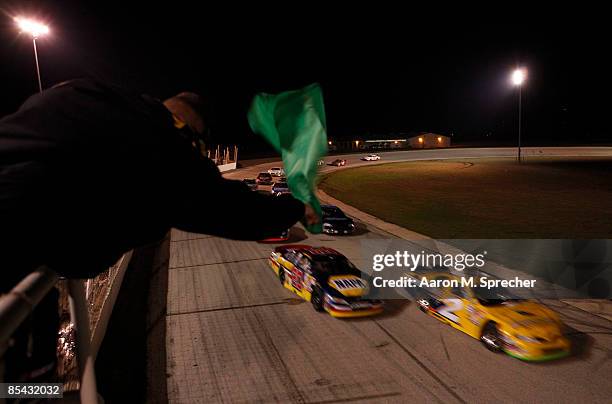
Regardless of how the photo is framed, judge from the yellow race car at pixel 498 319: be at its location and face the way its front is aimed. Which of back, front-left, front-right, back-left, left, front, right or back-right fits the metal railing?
front-right

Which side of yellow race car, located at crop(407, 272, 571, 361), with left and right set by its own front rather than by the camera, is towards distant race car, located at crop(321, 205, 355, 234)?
back

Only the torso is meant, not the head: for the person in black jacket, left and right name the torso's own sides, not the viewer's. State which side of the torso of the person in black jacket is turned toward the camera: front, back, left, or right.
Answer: right

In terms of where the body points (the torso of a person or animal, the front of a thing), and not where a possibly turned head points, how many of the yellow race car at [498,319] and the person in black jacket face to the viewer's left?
0

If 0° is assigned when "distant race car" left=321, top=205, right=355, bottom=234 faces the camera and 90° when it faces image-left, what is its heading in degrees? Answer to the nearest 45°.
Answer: approximately 315°

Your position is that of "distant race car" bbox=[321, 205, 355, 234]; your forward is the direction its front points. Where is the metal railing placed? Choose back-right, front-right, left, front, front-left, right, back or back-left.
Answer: front-right

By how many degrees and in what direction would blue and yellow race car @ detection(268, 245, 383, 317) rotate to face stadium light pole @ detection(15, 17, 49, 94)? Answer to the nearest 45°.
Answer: approximately 180°

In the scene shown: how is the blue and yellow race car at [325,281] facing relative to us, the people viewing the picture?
facing the viewer and to the right of the viewer

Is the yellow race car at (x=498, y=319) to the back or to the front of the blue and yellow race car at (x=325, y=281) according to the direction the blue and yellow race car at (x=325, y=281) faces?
to the front

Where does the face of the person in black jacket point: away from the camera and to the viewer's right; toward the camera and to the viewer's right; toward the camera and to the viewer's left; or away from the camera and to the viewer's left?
away from the camera and to the viewer's right
